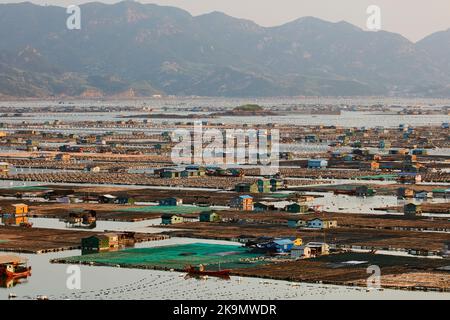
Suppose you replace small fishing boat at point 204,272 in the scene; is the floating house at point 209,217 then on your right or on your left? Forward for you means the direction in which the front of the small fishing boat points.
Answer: on your left

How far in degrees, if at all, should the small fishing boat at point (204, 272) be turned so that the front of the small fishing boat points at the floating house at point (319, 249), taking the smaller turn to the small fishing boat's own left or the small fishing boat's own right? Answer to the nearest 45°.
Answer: approximately 45° to the small fishing boat's own left

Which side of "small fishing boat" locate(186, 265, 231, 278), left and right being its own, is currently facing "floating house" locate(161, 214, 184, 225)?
left

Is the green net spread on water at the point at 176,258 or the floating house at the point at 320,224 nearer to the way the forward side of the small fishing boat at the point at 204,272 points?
the floating house

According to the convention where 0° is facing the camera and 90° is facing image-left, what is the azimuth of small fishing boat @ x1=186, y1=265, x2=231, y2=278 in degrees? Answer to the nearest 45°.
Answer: approximately 270°

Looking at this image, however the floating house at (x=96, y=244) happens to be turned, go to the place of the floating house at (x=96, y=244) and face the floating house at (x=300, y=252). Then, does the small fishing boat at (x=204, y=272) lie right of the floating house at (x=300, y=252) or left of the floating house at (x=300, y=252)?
right
